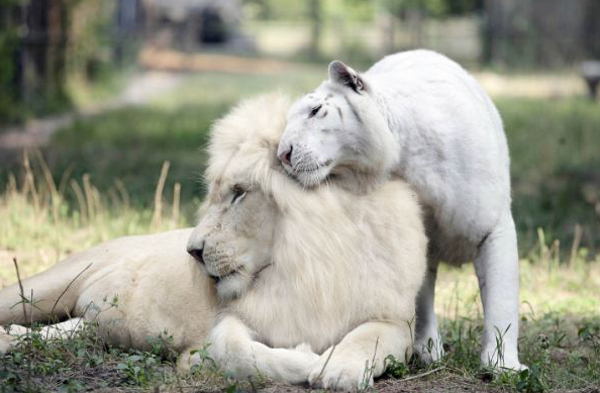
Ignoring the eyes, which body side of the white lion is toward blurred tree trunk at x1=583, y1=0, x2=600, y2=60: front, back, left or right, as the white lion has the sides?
left

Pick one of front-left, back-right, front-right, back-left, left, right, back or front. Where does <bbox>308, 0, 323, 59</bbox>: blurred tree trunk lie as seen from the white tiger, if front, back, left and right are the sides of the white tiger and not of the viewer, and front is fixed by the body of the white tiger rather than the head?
back-right

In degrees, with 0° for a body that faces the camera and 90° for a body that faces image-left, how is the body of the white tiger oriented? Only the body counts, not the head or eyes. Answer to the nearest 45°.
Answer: approximately 45°

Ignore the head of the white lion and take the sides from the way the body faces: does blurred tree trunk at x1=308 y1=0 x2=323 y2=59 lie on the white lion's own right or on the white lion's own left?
on the white lion's own left

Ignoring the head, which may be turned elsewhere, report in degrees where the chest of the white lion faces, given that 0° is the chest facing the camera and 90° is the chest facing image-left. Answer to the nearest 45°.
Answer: approximately 315°

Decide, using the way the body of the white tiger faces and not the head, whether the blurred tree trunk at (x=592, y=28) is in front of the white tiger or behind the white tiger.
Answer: behind
